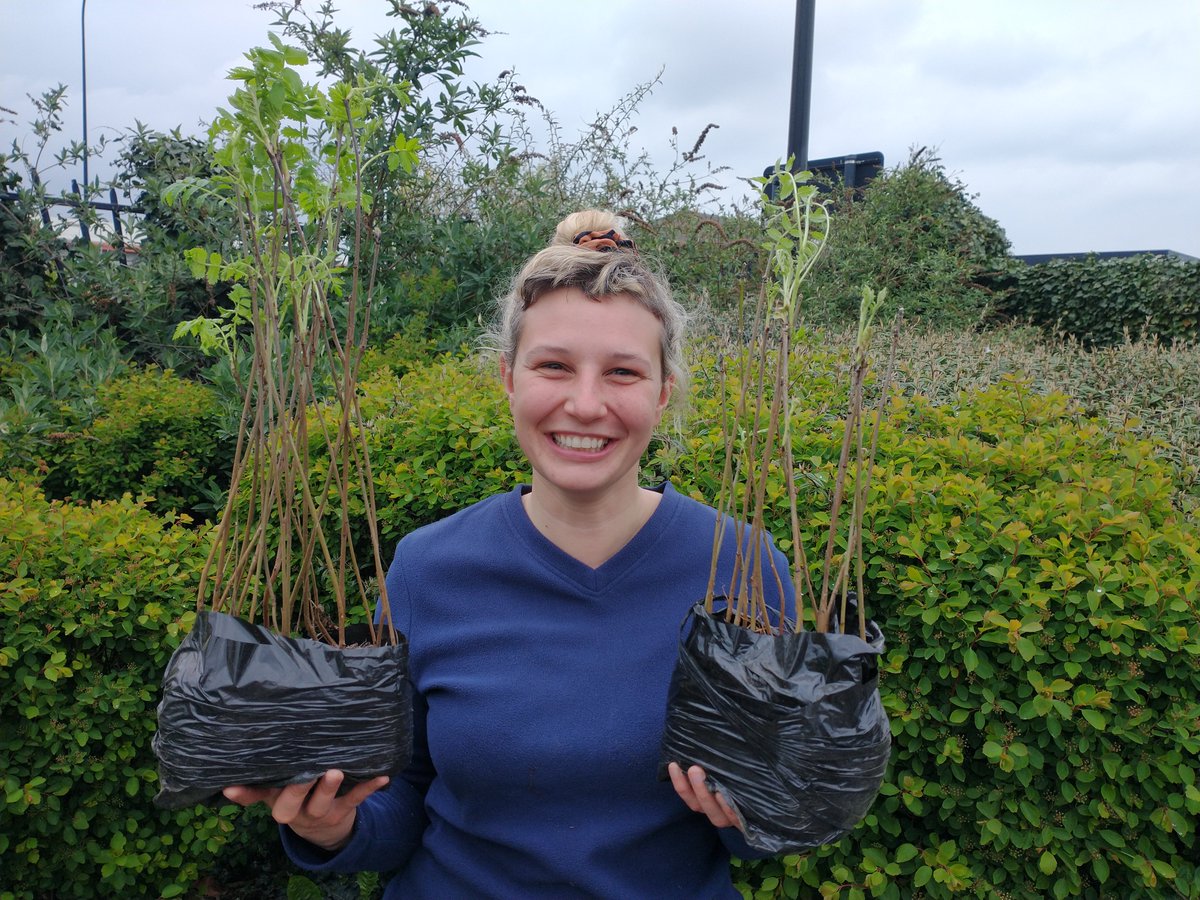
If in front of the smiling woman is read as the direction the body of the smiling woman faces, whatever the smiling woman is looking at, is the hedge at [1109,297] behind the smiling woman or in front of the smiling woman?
behind

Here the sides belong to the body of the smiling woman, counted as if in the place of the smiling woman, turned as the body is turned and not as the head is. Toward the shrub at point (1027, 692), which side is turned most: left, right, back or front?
left

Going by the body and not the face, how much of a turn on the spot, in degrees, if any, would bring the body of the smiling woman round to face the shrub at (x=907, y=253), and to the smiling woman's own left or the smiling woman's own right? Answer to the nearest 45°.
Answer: approximately 135° to the smiling woman's own left

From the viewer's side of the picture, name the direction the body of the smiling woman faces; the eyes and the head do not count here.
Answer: toward the camera

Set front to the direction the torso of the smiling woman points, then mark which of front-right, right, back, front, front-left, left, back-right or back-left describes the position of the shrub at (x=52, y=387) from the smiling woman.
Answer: back-right

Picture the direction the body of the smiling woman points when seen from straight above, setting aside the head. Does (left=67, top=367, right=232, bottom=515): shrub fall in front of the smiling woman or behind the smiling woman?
behind

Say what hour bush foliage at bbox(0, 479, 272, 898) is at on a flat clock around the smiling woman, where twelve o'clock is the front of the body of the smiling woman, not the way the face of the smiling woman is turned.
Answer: The bush foliage is roughly at 4 o'clock from the smiling woman.

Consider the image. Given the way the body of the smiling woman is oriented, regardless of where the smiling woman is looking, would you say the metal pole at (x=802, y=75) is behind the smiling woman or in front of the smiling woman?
behind

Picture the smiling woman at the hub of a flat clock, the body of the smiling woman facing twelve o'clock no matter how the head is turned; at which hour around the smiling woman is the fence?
The fence is roughly at 5 o'clock from the smiling woman.
